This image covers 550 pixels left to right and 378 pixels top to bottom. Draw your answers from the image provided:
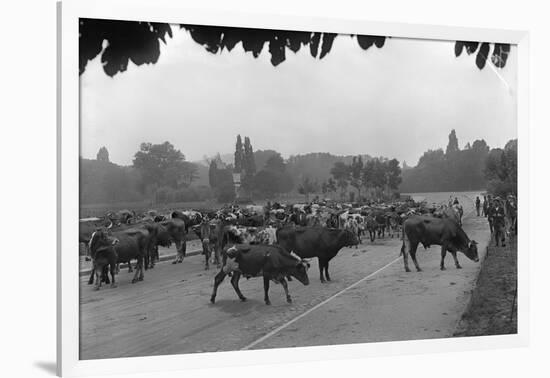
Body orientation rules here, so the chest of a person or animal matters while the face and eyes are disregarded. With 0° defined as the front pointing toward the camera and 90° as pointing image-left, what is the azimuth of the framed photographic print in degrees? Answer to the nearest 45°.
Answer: approximately 315°
